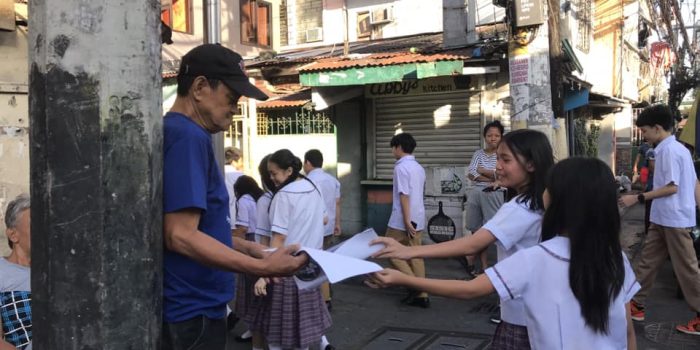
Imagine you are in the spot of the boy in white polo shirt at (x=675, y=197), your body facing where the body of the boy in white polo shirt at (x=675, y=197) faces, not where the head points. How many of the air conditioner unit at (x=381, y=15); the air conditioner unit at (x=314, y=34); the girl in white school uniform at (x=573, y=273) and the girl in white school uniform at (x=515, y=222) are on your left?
2

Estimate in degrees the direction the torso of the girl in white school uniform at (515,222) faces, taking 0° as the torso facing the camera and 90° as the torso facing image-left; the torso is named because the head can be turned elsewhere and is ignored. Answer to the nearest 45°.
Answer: approximately 90°

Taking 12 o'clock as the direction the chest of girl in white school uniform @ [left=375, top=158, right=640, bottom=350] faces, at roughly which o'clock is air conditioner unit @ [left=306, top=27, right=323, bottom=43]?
The air conditioner unit is roughly at 1 o'clock from the girl in white school uniform.

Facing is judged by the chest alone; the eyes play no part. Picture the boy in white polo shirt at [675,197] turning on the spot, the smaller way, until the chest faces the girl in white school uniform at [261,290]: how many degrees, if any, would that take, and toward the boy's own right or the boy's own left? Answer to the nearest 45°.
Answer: approximately 45° to the boy's own left

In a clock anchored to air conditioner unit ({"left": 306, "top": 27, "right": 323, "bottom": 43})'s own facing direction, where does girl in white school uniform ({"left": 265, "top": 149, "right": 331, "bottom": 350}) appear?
The girl in white school uniform is roughly at 12 o'clock from the air conditioner unit.

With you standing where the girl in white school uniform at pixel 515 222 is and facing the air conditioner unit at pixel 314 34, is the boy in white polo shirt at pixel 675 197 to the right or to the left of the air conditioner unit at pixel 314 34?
right

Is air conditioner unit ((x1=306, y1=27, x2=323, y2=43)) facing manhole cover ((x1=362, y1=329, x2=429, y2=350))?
yes

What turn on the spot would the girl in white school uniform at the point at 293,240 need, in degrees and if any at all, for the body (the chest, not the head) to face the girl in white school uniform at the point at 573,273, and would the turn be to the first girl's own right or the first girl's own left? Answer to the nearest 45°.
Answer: approximately 135° to the first girl's own left

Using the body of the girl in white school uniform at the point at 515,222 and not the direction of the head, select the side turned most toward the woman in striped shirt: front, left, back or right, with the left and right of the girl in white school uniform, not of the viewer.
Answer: right

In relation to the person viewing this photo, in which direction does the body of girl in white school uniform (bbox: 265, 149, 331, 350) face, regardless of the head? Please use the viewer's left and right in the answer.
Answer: facing away from the viewer and to the left of the viewer

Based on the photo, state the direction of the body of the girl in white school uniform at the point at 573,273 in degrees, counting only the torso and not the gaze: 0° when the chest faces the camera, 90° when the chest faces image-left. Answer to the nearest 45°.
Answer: approximately 135°

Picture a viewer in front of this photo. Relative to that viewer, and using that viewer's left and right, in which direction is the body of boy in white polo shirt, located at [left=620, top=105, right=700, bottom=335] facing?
facing to the left of the viewer
